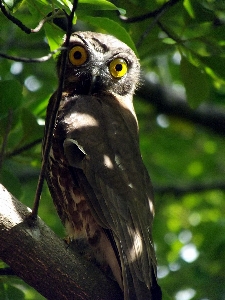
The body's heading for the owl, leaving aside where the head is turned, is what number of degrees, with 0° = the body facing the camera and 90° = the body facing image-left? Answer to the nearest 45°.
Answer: approximately 90°

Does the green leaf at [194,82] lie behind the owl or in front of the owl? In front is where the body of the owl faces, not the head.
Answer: behind

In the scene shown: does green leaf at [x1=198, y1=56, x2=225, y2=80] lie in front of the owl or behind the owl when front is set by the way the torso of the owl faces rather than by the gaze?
behind
